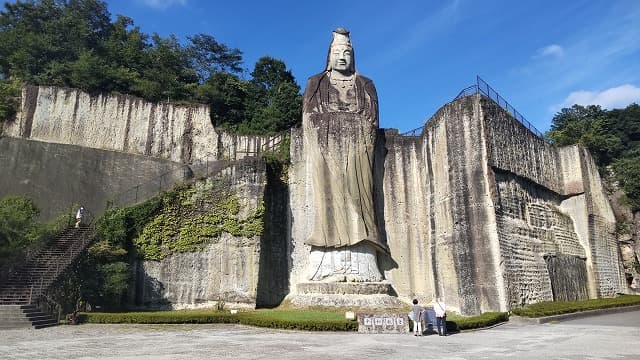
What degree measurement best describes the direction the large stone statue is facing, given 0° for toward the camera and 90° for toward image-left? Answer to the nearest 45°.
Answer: approximately 0°

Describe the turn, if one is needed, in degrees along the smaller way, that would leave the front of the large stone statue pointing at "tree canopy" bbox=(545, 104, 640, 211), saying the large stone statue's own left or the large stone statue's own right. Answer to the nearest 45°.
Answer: approximately 135° to the large stone statue's own left

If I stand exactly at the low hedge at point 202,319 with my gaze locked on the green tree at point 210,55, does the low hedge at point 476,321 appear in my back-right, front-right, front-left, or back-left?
back-right

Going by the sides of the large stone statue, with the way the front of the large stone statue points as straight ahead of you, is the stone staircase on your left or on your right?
on your right

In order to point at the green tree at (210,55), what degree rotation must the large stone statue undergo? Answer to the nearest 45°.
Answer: approximately 135° to its right

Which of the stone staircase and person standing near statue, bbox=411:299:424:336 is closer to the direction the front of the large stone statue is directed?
the person standing near statue
